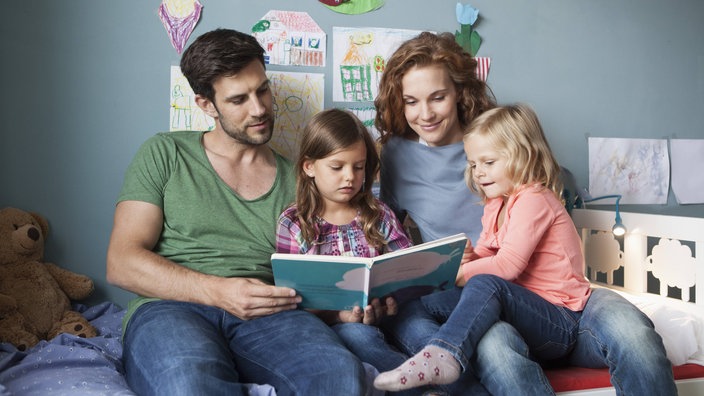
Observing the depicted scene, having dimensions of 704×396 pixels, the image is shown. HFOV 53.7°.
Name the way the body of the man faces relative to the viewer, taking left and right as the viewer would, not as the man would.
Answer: facing the viewer and to the right of the viewer

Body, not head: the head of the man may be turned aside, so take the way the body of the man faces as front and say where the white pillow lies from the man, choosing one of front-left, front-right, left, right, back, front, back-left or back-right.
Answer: front-left

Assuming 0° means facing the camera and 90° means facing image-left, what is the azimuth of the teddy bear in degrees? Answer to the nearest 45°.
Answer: approximately 315°

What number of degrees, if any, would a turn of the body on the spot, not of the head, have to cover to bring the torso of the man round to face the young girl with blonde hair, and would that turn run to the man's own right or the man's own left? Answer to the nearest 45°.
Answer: approximately 45° to the man's own left

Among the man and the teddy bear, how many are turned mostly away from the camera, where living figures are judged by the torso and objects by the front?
0
